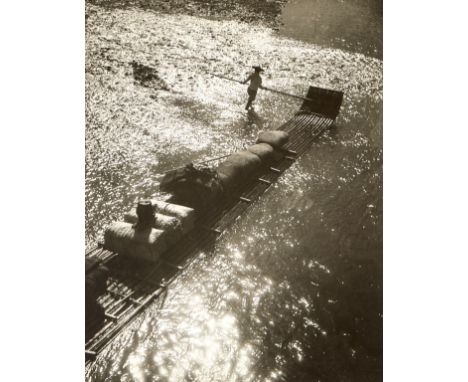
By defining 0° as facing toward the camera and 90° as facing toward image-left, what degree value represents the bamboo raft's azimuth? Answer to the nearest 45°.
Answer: approximately 225°
